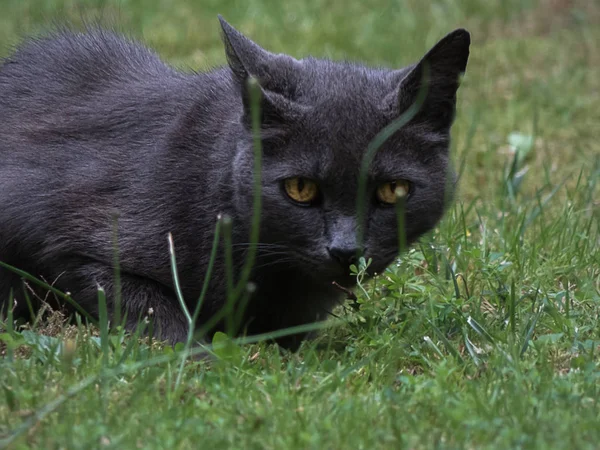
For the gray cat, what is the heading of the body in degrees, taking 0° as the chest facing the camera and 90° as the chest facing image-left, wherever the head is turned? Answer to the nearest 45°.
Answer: approximately 315°
